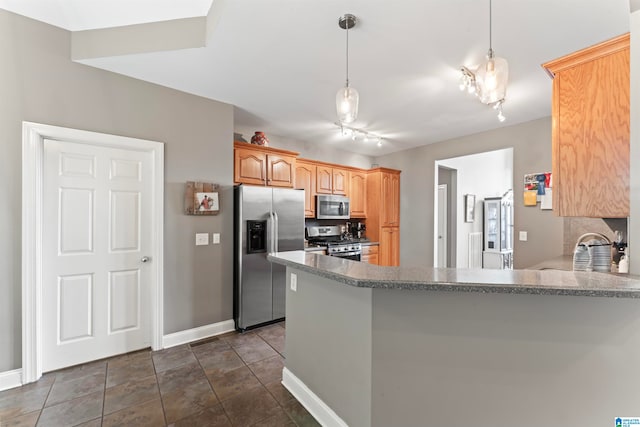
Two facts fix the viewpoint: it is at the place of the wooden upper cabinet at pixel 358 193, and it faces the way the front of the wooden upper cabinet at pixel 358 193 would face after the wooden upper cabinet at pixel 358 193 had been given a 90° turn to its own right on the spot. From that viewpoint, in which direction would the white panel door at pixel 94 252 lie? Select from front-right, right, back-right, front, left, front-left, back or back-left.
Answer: front

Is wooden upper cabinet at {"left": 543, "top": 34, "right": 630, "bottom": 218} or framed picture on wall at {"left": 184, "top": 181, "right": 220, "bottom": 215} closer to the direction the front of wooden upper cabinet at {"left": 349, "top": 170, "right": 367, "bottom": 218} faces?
the wooden upper cabinet

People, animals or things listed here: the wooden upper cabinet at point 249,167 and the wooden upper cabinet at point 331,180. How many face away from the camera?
0

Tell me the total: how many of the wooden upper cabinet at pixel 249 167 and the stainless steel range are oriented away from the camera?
0

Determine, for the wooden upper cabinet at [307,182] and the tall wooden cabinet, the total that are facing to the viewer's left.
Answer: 0

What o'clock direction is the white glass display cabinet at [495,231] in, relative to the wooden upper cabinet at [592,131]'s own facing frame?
The white glass display cabinet is roughly at 1 o'clock from the wooden upper cabinet.

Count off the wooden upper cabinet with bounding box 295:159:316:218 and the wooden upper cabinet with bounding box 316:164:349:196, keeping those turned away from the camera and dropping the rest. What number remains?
0

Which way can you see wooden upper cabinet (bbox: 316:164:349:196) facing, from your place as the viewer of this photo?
facing the viewer and to the right of the viewer

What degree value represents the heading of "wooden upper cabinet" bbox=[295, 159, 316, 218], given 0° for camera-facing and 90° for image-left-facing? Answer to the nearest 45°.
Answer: approximately 315°
